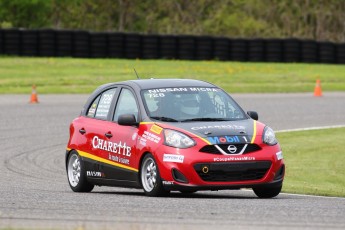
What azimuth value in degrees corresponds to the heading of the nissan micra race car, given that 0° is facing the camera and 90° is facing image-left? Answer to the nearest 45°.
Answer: approximately 315°
